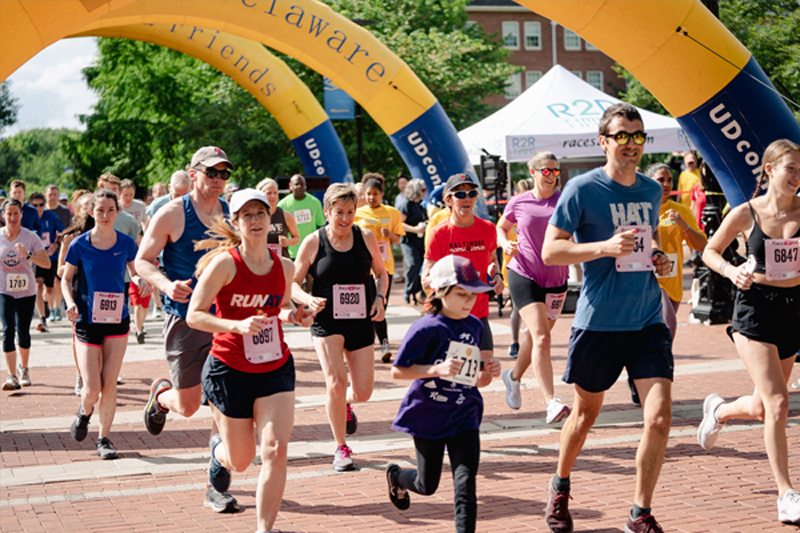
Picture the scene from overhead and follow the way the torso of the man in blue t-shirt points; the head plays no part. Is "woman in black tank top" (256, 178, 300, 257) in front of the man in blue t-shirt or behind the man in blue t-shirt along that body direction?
behind

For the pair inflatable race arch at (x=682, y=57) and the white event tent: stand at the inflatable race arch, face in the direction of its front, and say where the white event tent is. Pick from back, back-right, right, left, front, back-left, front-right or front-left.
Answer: back

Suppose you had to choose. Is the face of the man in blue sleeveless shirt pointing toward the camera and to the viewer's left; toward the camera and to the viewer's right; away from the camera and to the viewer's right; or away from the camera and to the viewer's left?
toward the camera and to the viewer's right

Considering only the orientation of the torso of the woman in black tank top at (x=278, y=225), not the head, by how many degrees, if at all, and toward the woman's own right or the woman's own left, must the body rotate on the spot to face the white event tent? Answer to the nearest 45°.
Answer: approximately 135° to the woman's own left

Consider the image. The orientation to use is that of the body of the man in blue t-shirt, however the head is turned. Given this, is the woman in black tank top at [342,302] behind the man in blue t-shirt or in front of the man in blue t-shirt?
behind

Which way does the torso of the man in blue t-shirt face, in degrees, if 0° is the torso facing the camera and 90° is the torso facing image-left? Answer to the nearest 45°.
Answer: approximately 315°

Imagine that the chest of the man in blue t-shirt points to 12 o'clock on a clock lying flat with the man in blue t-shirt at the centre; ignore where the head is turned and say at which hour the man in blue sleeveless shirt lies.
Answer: The man in blue sleeveless shirt is roughly at 5 o'clock from the man in blue t-shirt.

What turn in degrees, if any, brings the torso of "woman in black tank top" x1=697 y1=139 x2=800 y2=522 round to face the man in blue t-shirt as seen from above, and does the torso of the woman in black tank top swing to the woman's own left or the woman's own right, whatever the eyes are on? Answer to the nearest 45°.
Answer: approximately 90° to the woman's own right

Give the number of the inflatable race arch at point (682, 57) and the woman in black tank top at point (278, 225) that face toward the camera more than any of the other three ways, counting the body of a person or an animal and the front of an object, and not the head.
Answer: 2
